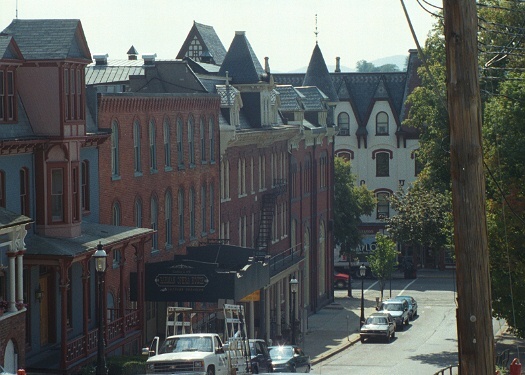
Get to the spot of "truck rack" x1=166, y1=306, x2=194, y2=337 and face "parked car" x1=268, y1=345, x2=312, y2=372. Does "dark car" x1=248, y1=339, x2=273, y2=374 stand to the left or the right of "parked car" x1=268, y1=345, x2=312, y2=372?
right

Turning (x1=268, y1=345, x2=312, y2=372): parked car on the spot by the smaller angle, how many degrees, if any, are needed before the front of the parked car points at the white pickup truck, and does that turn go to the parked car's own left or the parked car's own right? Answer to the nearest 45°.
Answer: approximately 45° to the parked car's own left
